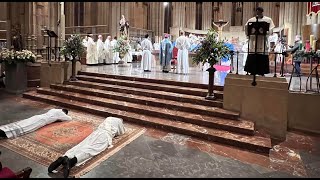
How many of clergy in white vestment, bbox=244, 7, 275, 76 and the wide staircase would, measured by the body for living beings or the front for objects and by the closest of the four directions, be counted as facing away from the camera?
0

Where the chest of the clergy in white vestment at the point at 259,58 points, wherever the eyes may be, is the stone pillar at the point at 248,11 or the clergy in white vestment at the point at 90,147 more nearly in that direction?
the clergy in white vestment
